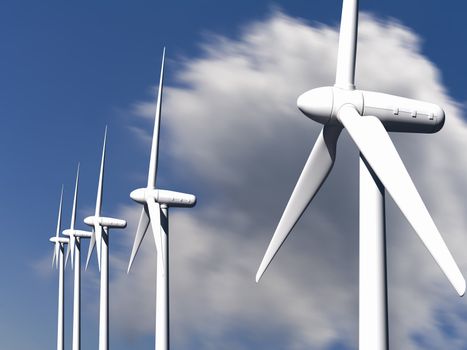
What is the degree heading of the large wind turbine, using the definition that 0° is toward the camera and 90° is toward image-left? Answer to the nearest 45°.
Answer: approximately 45°
